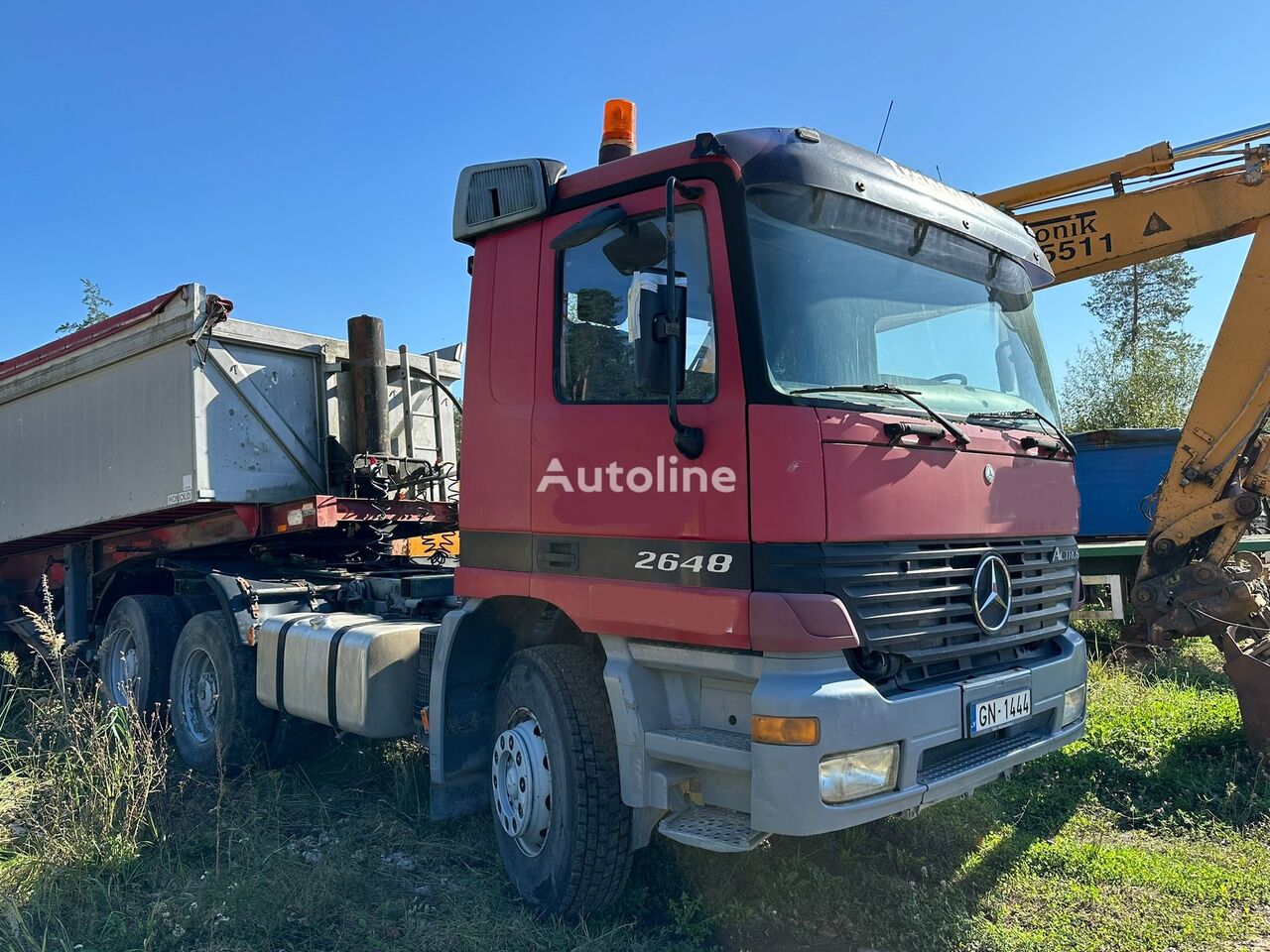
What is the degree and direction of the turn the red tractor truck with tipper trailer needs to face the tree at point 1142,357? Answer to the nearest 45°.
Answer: approximately 90° to its left

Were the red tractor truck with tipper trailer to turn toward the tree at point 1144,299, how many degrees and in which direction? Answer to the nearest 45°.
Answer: approximately 90° to its left

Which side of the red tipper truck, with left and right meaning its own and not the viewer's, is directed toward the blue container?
left

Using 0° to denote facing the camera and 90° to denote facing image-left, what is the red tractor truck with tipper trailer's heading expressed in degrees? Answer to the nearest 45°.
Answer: approximately 315°
